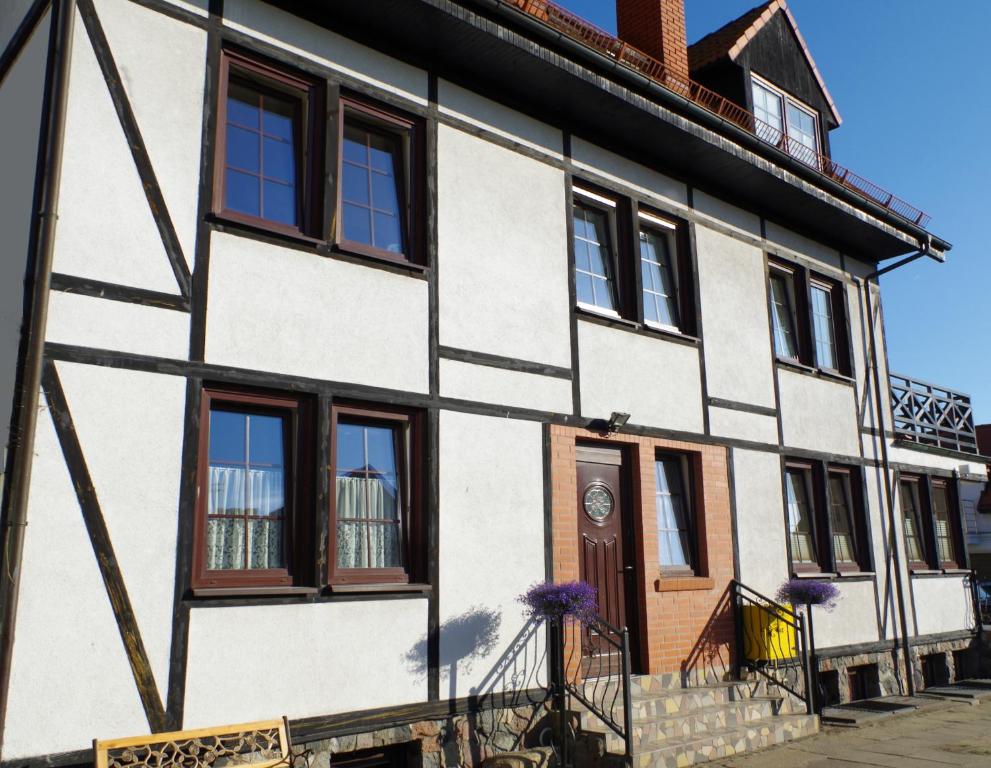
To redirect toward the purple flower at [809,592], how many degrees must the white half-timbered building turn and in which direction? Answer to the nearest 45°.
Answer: approximately 90° to its left

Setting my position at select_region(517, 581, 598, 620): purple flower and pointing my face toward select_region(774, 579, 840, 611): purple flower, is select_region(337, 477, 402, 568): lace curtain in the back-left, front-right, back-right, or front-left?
back-left

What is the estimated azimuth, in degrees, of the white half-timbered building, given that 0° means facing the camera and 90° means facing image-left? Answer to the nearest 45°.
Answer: approximately 315°

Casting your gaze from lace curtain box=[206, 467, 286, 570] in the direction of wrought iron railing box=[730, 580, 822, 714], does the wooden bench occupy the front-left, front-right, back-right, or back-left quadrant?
back-right
